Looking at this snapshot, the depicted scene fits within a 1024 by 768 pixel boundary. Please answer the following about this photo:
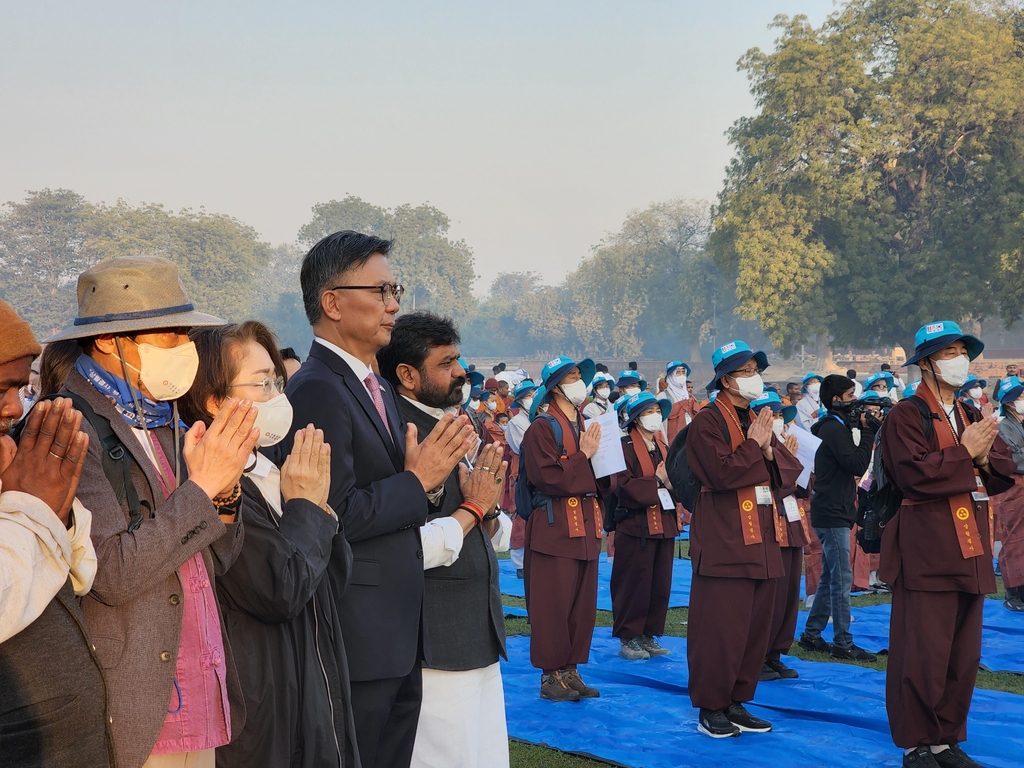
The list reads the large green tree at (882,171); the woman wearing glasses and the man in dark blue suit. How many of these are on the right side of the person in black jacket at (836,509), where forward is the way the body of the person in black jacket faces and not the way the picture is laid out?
2

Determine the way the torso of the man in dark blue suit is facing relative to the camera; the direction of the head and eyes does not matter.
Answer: to the viewer's right

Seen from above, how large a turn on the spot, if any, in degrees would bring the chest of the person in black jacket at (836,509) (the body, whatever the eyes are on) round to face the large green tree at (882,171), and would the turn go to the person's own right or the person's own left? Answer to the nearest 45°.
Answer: approximately 90° to the person's own left

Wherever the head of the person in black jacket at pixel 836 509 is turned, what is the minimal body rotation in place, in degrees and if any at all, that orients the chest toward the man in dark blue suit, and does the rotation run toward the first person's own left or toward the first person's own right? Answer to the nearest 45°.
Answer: approximately 90° to the first person's own right

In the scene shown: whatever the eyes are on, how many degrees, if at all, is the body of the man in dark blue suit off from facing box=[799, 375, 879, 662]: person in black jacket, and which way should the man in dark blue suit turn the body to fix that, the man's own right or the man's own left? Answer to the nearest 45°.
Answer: approximately 45° to the man's own left

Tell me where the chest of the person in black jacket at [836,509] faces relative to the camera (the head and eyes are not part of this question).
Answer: to the viewer's right

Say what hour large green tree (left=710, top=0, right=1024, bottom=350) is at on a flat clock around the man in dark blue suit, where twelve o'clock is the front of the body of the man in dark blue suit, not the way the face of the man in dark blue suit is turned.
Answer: The large green tree is roughly at 10 o'clock from the man in dark blue suit.

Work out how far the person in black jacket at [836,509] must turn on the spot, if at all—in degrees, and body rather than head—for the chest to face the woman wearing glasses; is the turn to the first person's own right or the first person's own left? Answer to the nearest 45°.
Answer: approximately 90° to the first person's own right

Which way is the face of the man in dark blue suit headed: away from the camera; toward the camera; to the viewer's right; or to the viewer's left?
to the viewer's right

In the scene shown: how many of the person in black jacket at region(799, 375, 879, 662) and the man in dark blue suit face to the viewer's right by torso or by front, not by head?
2
